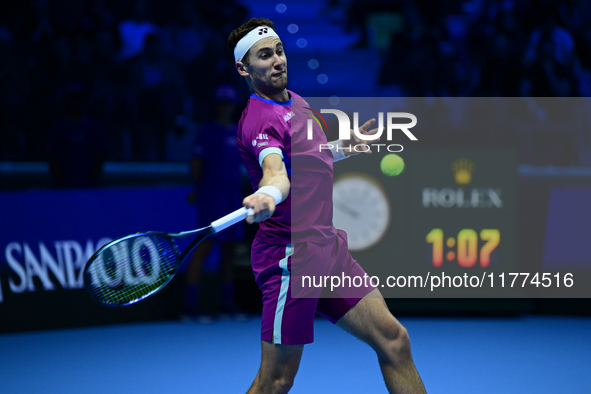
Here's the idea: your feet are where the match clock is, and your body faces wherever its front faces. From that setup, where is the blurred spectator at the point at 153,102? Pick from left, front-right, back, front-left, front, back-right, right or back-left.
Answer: back-right

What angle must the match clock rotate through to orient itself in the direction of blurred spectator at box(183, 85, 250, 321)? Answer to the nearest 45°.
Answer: approximately 90° to its right

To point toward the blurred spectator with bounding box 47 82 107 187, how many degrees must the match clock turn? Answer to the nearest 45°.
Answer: approximately 90° to its right

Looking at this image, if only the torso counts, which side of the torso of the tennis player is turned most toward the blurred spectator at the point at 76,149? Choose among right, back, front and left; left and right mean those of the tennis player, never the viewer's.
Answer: back

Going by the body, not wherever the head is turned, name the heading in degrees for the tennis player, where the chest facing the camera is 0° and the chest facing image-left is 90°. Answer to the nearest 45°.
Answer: approximately 315°

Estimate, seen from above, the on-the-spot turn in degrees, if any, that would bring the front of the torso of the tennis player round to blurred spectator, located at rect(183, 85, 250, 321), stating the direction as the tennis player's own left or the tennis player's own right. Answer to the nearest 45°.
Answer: approximately 135° to the tennis player's own left

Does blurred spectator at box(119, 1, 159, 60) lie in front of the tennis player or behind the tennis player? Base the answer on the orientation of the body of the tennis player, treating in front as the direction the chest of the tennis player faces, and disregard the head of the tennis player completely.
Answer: behind

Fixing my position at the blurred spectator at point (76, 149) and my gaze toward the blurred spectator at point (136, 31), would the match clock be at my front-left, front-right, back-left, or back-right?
back-right
